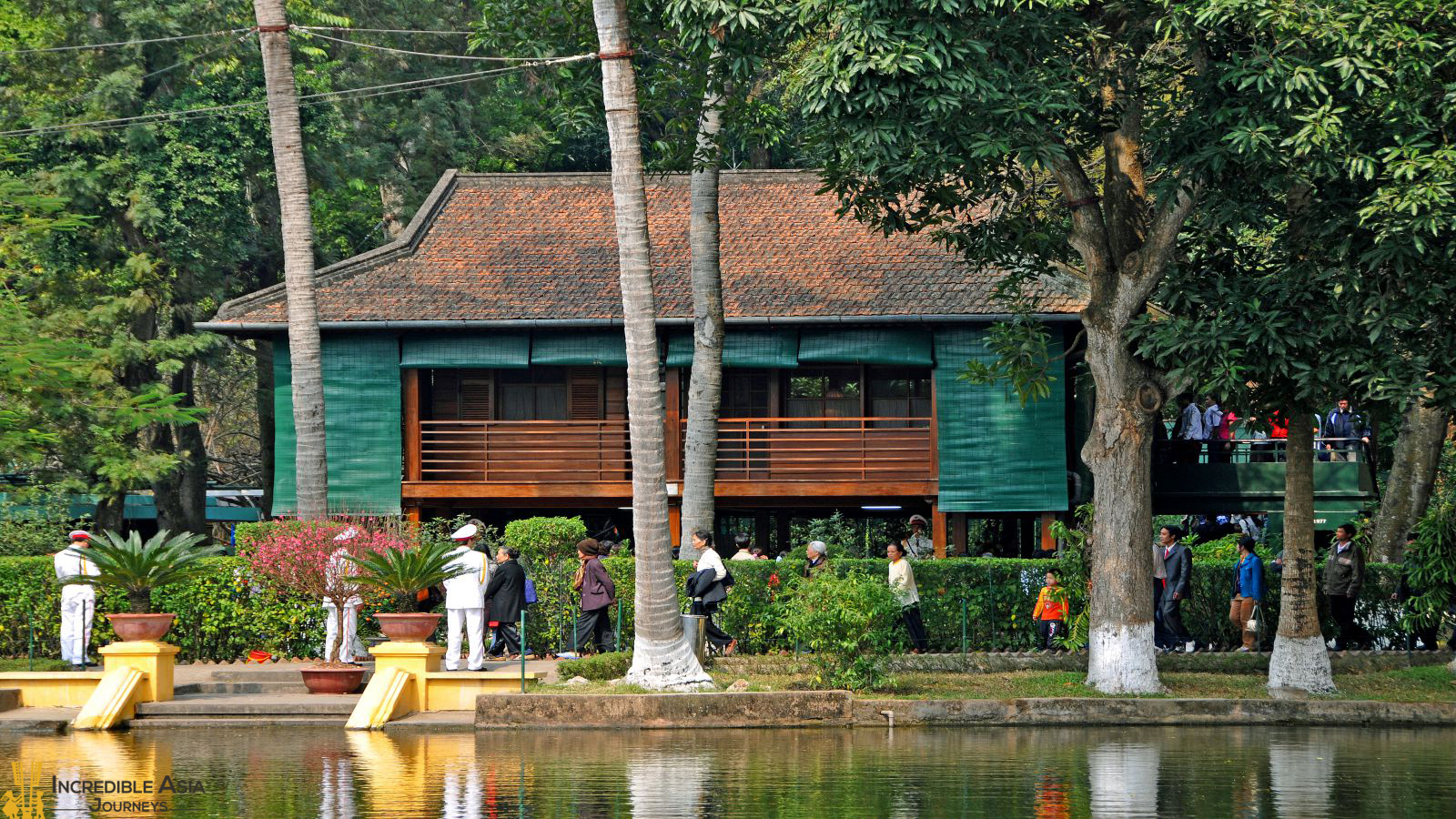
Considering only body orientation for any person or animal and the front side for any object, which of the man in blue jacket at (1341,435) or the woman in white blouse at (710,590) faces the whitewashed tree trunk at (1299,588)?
the man in blue jacket

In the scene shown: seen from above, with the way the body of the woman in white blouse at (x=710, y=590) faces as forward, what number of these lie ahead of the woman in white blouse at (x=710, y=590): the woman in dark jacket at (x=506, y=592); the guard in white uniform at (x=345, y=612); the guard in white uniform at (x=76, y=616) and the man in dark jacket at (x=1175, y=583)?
3

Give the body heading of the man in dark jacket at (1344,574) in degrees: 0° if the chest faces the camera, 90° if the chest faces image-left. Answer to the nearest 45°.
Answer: approximately 45°

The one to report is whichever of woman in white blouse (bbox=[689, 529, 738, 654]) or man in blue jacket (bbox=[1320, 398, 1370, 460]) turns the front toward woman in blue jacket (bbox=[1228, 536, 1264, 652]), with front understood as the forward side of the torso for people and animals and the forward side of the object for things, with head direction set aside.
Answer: man in blue jacket (bbox=[1320, 398, 1370, 460])

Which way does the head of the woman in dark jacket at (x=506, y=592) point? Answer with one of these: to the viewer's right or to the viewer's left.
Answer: to the viewer's left

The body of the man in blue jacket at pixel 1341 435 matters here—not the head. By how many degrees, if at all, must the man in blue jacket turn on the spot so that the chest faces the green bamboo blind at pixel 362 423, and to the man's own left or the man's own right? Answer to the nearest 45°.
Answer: approximately 90° to the man's own right

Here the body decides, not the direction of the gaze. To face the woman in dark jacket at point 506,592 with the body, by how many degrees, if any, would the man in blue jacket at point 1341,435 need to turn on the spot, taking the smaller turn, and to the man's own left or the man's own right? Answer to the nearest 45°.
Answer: approximately 45° to the man's own right

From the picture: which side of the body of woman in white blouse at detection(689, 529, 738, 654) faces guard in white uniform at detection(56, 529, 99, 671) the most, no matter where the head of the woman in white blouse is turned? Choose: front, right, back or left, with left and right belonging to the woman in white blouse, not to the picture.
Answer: front

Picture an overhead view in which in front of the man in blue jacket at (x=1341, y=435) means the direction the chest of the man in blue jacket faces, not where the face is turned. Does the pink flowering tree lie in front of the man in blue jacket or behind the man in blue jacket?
in front

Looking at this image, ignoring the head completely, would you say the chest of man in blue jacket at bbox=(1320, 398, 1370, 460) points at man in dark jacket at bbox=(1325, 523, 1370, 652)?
yes

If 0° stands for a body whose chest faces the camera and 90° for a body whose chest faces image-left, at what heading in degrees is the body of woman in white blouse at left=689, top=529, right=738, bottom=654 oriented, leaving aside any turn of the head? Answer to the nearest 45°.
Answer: approximately 90°

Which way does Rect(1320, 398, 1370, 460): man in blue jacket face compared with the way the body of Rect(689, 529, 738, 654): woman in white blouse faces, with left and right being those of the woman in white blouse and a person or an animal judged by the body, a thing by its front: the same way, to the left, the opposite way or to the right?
to the left

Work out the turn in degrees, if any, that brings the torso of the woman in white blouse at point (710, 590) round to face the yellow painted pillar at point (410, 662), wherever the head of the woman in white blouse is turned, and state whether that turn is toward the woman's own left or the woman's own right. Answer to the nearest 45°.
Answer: approximately 45° to the woman's own left
